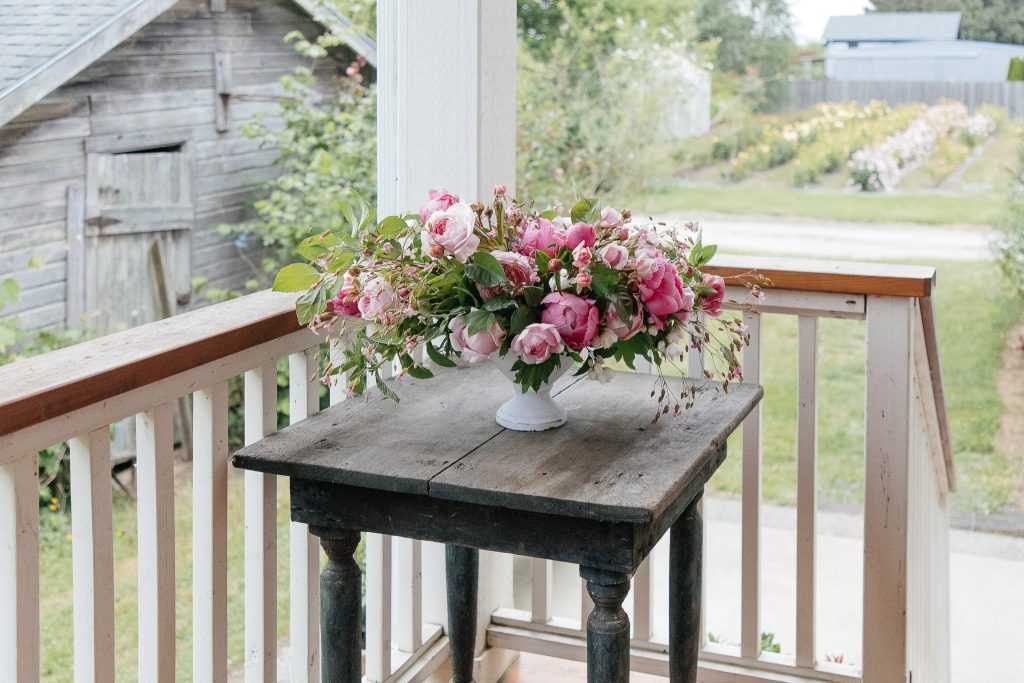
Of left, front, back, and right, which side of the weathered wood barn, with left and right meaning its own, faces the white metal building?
left

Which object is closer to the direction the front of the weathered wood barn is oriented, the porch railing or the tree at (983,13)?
the porch railing

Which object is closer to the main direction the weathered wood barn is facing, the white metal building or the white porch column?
the white porch column

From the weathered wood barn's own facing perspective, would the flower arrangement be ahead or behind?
ahead

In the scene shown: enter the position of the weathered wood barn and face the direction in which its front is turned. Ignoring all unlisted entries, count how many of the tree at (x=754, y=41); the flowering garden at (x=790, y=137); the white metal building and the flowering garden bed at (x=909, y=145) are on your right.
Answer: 0

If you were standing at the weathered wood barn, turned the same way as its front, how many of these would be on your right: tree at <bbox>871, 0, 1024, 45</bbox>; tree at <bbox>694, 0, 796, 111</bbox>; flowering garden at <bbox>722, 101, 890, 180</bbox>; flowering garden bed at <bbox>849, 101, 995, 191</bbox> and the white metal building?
0

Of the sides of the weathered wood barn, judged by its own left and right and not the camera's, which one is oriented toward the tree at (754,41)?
left

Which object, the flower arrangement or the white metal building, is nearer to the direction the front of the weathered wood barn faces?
the flower arrangement

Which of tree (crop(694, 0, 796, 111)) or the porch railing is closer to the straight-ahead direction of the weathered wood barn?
the porch railing

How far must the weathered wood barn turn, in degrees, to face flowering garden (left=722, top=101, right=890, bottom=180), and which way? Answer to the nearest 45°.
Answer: approximately 90° to its left

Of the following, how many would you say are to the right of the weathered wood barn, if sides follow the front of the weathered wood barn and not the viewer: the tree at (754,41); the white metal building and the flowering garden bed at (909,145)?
0

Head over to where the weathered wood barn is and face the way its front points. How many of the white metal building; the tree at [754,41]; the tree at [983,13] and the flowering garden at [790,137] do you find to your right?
0

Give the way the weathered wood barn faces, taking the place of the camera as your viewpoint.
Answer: facing the viewer and to the right of the viewer
